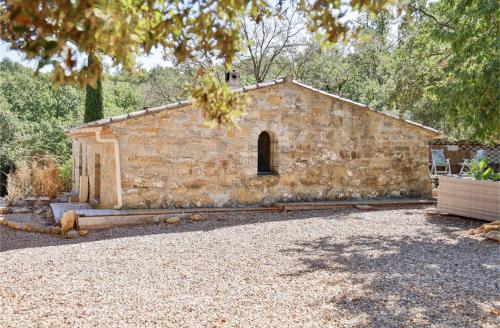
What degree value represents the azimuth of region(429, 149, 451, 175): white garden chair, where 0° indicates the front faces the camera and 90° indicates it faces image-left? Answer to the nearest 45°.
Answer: approximately 315°

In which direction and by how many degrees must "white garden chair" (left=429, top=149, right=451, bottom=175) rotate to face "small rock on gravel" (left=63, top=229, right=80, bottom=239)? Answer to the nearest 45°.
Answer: approximately 90° to its right

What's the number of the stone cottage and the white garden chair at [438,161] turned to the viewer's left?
1

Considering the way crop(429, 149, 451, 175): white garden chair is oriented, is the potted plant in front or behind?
in front

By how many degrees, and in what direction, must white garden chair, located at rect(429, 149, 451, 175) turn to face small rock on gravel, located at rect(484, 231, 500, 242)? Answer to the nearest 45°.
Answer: approximately 45° to its right

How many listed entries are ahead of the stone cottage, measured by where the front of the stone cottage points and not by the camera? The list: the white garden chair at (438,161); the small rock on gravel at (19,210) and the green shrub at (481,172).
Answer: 1

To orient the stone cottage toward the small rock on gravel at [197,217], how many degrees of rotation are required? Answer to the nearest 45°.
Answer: approximately 45° to its left

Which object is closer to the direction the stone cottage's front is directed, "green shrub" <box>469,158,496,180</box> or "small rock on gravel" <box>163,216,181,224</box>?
the small rock on gravel

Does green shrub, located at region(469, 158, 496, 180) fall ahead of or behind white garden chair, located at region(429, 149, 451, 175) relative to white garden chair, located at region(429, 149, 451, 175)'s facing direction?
ahead

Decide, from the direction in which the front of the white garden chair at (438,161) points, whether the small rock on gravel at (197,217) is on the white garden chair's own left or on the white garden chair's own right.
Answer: on the white garden chair's own right
